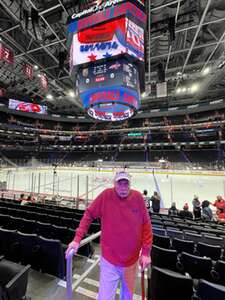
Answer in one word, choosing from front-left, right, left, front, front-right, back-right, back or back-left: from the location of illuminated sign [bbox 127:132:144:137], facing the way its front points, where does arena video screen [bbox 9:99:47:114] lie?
front-right

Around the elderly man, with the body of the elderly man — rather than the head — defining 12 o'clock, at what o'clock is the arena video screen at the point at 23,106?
The arena video screen is roughly at 5 o'clock from the elderly man.

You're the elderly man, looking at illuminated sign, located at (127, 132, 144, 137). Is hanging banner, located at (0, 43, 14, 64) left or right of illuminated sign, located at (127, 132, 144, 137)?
left

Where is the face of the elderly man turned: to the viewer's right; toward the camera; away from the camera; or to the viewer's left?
toward the camera

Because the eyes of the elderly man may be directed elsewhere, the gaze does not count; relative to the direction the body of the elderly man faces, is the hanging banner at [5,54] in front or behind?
behind

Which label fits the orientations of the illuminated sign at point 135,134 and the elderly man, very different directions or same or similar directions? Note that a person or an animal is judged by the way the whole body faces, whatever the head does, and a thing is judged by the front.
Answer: same or similar directions

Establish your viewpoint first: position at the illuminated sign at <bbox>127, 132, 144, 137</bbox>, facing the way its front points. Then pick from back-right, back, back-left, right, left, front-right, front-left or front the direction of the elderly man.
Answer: front

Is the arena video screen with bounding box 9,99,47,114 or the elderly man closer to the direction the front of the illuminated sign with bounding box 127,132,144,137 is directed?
the elderly man

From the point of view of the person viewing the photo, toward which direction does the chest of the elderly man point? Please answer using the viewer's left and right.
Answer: facing the viewer

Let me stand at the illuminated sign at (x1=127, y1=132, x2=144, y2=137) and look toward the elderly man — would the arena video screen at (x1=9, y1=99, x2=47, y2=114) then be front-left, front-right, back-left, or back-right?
front-right

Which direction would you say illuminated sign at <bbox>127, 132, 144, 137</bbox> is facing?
toward the camera

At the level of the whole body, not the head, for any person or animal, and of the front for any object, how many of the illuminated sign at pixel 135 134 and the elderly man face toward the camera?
2
